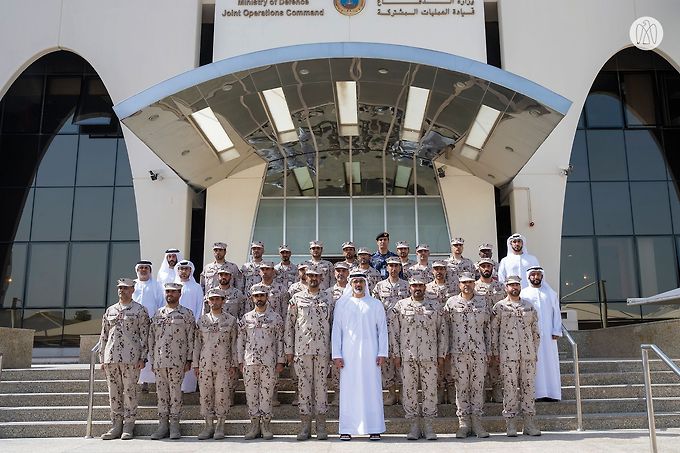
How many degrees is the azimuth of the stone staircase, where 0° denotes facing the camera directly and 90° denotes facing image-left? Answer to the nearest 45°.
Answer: approximately 0°

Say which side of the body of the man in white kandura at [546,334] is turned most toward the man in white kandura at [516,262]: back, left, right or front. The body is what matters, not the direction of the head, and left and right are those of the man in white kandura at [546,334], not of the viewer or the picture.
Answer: back

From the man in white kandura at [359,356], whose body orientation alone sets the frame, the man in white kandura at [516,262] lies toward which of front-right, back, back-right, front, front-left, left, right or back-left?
back-left

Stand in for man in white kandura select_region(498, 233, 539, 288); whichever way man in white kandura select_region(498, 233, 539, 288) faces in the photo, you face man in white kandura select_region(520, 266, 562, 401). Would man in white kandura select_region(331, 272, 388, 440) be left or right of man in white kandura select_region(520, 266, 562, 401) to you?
right

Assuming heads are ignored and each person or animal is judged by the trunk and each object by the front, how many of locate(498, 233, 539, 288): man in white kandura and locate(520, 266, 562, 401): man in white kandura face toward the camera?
2
